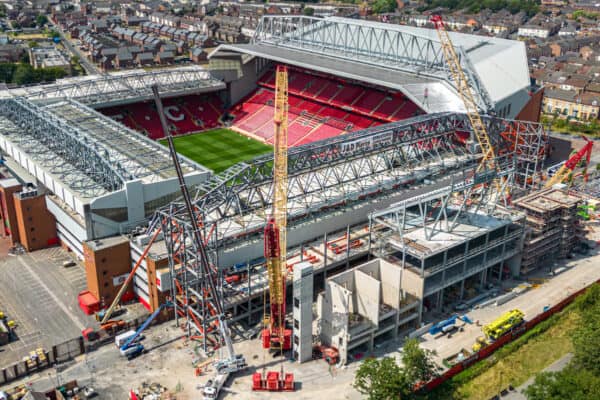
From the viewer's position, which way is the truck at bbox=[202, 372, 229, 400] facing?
facing the viewer and to the left of the viewer

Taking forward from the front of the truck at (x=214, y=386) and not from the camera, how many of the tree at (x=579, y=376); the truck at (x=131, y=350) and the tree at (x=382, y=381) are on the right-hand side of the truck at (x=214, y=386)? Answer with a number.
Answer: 1

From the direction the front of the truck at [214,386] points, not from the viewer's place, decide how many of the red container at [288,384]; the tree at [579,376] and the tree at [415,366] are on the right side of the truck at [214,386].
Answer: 0

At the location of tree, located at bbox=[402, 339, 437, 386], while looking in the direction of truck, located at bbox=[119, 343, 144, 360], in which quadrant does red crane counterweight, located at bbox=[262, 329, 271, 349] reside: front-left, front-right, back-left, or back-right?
front-right

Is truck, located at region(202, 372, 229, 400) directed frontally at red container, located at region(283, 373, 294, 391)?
no

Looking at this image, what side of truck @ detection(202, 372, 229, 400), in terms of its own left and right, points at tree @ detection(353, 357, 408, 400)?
left

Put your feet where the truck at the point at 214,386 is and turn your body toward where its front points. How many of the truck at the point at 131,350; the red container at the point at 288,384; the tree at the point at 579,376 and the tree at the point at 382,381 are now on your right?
1

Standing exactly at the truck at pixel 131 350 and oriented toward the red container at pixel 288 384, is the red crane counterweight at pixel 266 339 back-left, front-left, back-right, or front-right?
front-left

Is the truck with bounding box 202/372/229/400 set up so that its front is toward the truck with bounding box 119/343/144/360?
no

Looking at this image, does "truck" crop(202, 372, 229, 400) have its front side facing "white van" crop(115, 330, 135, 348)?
no

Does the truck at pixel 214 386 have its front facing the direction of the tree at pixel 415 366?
no
